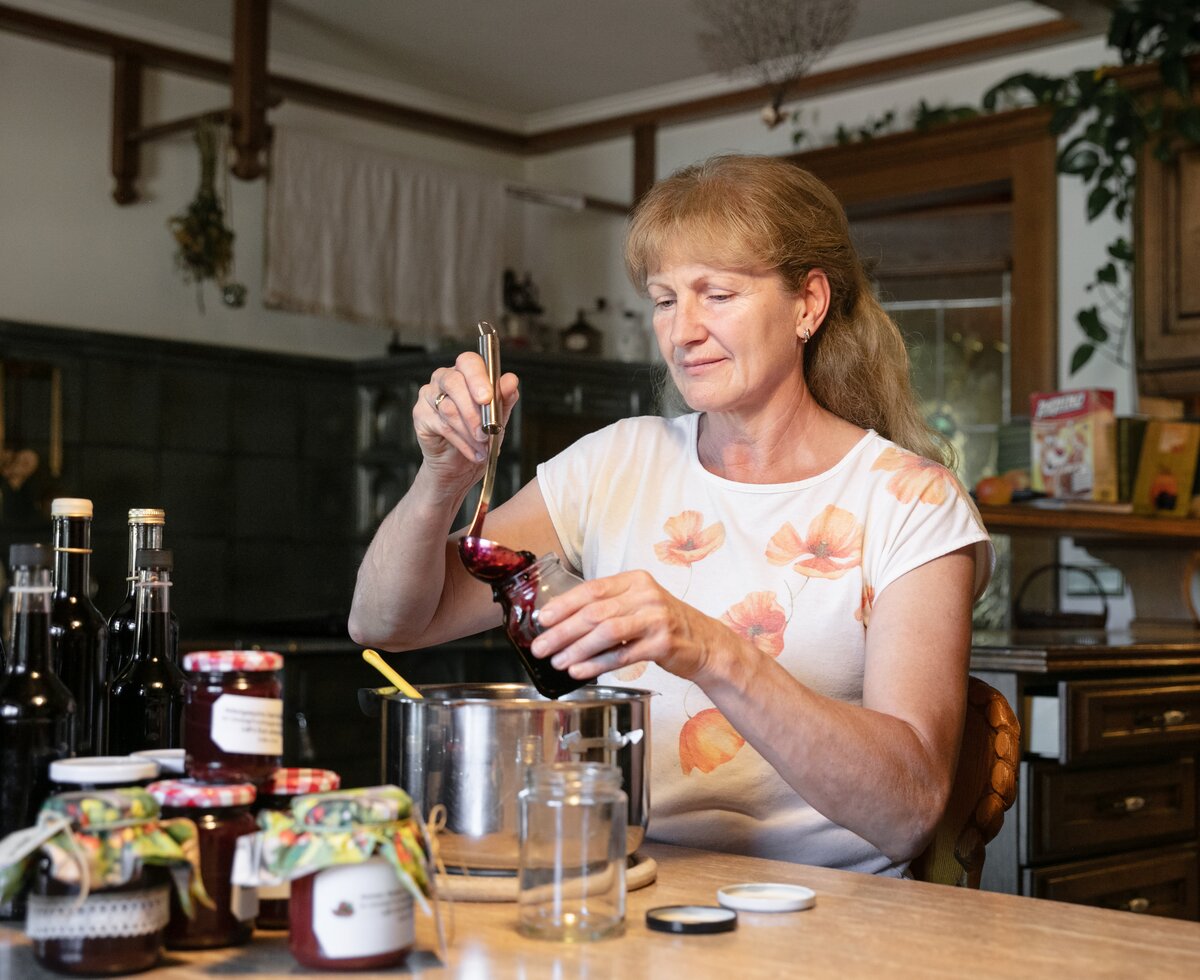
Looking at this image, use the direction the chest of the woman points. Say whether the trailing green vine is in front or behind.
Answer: behind

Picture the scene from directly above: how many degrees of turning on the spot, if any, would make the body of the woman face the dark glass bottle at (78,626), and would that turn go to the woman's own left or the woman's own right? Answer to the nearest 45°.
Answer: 0° — they already face it

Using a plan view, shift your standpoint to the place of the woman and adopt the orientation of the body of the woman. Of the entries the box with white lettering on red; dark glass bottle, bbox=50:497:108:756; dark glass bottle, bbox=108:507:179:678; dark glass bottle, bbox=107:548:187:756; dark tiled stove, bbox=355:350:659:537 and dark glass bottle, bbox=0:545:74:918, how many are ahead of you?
4

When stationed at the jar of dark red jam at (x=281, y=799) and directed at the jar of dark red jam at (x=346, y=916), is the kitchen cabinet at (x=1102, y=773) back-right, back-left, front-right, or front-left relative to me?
back-left

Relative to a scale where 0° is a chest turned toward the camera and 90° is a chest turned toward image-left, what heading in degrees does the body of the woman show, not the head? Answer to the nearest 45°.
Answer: approximately 45°

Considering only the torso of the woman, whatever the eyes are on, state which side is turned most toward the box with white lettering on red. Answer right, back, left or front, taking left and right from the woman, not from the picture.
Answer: back

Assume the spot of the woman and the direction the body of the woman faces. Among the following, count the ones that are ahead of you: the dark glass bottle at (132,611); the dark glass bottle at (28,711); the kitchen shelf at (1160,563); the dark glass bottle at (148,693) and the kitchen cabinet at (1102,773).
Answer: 3

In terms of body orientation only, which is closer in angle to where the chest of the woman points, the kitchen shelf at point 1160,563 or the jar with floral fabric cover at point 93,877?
the jar with floral fabric cover

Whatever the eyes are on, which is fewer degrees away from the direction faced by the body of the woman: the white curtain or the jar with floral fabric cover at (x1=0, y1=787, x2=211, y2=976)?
the jar with floral fabric cover

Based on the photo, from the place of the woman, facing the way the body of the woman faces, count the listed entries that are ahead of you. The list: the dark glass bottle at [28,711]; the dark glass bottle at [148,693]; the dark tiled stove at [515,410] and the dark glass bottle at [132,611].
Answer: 3

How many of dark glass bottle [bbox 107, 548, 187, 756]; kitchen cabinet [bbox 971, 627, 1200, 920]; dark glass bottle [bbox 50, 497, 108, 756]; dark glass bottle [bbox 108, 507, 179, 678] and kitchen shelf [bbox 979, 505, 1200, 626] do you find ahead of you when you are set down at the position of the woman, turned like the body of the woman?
3

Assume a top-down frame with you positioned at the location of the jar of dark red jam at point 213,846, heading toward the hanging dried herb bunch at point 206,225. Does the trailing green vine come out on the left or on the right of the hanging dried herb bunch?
right

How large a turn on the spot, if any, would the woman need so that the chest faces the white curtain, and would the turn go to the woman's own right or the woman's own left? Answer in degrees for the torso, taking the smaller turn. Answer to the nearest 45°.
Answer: approximately 135° to the woman's own right

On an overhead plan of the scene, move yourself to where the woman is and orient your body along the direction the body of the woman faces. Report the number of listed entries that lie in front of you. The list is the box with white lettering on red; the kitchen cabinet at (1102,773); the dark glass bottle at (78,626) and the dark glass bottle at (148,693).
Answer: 2
